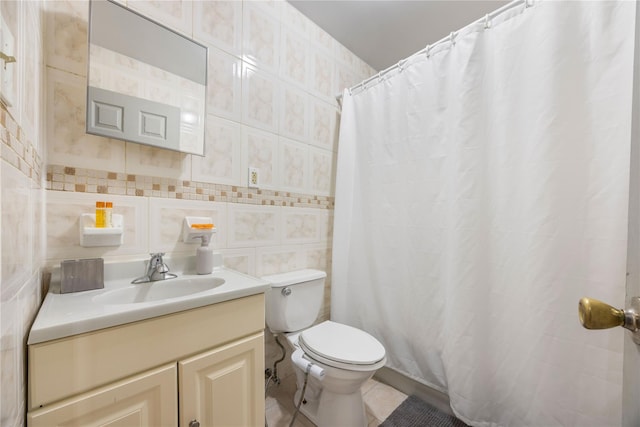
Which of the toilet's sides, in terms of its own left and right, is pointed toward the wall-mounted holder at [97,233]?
right

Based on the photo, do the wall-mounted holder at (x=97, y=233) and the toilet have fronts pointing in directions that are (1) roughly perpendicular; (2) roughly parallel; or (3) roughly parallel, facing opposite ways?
roughly parallel

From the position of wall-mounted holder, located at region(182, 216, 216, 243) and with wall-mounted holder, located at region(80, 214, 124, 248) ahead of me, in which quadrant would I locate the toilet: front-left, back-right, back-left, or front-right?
back-left

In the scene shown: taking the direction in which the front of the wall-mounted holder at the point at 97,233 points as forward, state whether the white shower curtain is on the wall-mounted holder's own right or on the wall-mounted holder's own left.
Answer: on the wall-mounted holder's own left

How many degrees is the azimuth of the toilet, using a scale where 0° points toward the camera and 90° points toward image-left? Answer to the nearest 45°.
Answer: approximately 315°

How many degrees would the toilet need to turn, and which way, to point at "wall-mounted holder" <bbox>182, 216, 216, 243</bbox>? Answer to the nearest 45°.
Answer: approximately 135° to its right

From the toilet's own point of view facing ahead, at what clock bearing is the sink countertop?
The sink countertop is roughly at 3 o'clock from the toilet.

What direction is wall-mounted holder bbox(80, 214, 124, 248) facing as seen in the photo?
toward the camera
